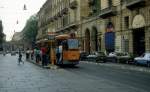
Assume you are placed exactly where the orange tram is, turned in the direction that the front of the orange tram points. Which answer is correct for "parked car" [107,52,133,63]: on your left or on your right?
on your left

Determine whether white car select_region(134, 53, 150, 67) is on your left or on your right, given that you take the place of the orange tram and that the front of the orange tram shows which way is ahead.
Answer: on your left

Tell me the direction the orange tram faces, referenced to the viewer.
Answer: facing the viewer and to the right of the viewer

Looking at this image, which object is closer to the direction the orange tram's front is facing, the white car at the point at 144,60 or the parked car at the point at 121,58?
the white car
